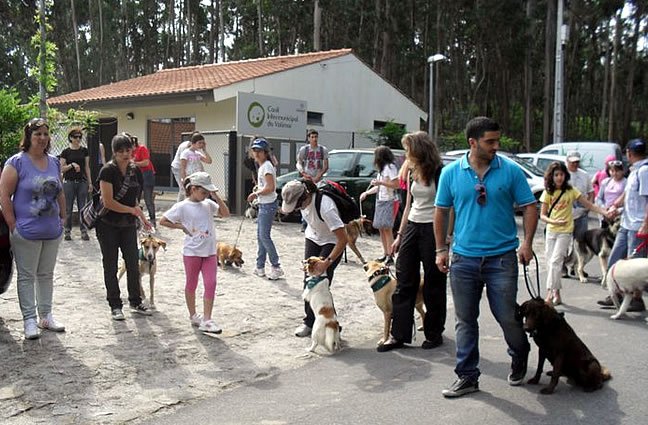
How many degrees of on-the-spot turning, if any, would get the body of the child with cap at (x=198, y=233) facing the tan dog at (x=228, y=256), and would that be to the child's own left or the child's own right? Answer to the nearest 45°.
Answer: approximately 135° to the child's own left

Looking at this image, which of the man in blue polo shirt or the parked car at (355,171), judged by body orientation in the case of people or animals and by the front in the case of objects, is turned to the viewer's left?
the parked car

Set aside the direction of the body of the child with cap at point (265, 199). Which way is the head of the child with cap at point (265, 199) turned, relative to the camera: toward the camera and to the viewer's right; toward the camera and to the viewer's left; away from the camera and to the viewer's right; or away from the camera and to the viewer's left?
toward the camera and to the viewer's left

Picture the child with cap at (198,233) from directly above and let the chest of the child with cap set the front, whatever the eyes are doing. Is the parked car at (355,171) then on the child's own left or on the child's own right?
on the child's own left

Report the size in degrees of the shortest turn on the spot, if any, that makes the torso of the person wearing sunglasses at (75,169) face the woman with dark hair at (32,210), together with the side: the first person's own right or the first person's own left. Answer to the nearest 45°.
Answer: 0° — they already face them

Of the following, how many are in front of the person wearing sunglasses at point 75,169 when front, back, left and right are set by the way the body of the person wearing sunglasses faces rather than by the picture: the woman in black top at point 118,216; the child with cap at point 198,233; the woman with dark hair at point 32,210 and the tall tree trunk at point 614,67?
3

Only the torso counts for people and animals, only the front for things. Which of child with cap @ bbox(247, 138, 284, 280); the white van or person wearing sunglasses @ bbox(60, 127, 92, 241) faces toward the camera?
the person wearing sunglasses

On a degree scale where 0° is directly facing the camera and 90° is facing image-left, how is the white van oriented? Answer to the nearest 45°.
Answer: approximately 90°

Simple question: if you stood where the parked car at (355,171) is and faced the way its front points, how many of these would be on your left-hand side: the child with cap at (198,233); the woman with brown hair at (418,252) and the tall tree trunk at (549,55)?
2
